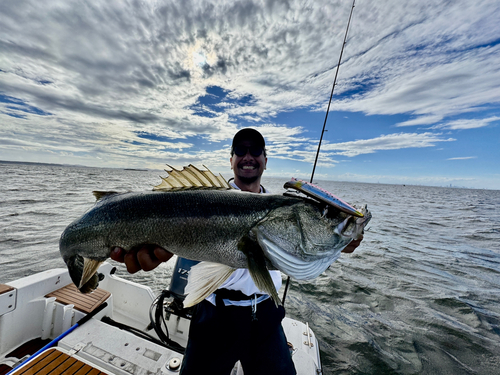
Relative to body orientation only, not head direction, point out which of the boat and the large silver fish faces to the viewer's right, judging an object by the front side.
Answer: the large silver fish

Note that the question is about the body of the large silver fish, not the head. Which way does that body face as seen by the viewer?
to the viewer's right
